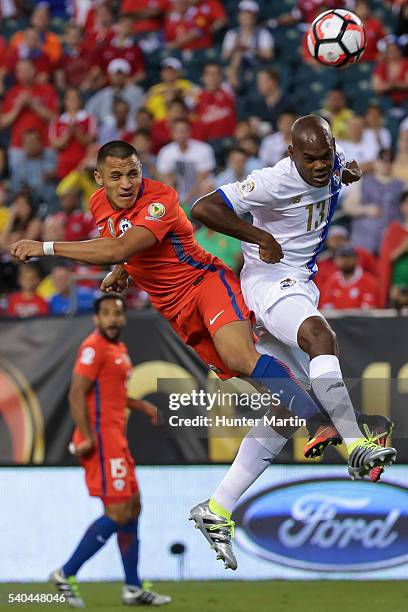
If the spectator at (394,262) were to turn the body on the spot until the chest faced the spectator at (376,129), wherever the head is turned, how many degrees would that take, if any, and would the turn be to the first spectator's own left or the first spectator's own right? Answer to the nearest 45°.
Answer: approximately 180°

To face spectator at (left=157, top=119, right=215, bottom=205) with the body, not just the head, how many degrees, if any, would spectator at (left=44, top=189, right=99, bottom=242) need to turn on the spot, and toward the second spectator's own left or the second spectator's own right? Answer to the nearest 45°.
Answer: approximately 90° to the second spectator's own left

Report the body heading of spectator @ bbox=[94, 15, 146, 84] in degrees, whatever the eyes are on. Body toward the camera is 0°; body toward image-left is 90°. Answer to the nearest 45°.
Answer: approximately 0°

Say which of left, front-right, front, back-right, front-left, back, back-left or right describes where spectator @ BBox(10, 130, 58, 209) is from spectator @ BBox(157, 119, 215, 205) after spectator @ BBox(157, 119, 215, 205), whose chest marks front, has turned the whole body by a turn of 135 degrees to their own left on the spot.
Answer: left

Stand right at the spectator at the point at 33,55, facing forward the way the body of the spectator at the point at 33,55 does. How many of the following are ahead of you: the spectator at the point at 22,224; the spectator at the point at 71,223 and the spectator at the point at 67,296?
3

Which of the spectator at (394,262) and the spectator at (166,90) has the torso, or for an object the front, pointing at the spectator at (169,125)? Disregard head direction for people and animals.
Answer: the spectator at (166,90)

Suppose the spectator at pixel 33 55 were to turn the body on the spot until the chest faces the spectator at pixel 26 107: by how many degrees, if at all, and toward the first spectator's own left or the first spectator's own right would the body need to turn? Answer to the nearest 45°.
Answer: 0° — they already face them

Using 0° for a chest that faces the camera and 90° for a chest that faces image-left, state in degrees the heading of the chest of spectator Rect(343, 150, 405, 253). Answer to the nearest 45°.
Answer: approximately 0°
